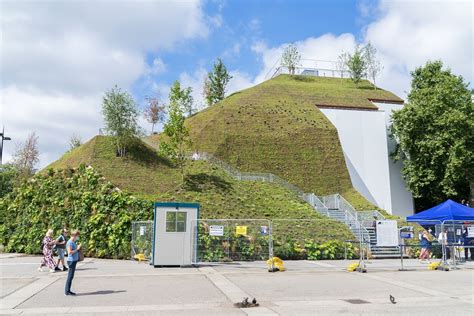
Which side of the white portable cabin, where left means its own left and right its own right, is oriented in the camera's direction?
front

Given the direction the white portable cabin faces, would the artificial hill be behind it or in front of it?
behind

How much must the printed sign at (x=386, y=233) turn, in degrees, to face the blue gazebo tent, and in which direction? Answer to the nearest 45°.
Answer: approximately 135° to its left

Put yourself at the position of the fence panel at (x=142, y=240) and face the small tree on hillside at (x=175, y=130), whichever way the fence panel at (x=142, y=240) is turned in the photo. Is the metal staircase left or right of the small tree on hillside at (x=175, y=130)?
right

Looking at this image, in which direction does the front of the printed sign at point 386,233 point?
toward the camera

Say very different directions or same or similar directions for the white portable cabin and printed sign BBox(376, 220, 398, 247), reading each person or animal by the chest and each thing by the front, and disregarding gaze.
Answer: same or similar directions

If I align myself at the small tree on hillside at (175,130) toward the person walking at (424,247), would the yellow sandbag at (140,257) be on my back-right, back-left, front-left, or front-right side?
front-right

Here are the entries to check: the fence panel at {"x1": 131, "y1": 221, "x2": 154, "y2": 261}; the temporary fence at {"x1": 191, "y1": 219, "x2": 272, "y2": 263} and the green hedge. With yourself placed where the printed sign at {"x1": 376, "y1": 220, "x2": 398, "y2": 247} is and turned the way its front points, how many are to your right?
3
